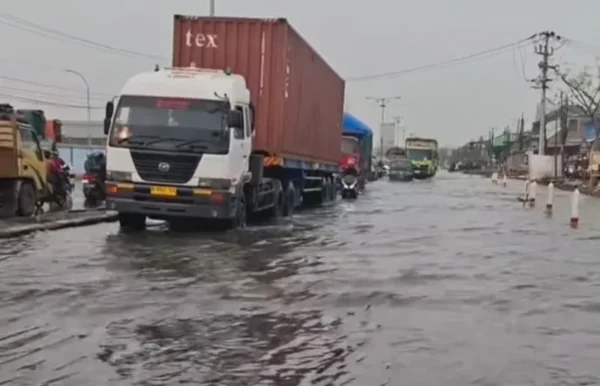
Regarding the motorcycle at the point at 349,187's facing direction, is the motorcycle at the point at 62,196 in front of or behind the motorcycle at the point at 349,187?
in front

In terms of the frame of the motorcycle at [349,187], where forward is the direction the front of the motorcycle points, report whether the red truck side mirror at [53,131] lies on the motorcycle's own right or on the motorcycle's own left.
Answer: on the motorcycle's own right

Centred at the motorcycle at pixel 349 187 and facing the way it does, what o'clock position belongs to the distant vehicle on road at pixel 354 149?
The distant vehicle on road is roughly at 6 o'clock from the motorcycle.

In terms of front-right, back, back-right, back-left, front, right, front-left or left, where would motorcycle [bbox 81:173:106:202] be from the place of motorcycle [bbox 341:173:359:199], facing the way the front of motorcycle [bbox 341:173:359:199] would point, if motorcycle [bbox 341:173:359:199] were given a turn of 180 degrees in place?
back-left

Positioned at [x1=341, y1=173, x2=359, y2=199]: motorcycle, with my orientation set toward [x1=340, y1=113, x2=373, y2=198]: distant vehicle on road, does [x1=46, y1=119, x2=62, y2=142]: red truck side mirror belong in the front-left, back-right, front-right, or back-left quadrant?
back-left

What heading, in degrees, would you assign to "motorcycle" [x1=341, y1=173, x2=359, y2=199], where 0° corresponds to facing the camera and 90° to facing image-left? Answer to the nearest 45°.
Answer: approximately 0°

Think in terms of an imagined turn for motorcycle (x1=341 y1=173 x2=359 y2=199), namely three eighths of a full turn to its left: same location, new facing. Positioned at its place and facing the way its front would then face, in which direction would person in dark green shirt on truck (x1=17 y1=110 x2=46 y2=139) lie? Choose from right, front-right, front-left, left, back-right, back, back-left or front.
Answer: back

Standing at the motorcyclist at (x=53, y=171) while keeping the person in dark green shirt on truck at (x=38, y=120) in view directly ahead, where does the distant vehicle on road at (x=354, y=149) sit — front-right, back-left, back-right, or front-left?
front-right

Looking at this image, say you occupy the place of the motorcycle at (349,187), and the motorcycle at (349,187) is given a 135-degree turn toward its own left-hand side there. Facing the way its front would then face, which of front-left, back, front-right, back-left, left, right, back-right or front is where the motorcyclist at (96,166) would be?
back
